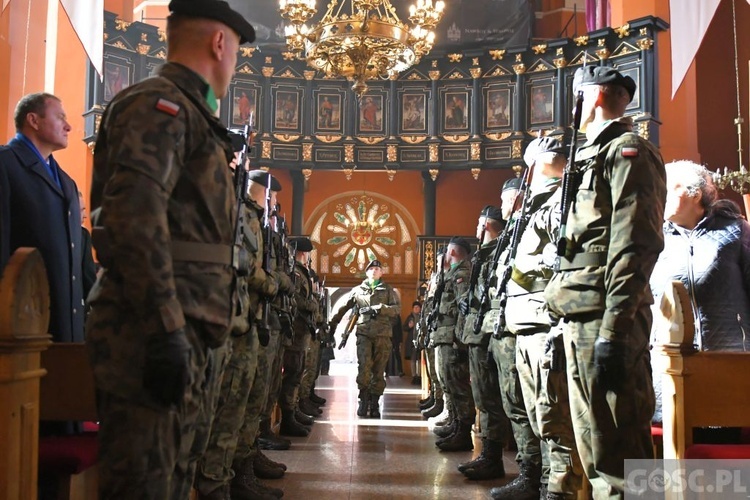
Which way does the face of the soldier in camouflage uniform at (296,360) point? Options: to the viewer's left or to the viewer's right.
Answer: to the viewer's right

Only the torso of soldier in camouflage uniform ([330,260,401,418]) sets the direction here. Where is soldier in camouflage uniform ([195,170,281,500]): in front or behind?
in front

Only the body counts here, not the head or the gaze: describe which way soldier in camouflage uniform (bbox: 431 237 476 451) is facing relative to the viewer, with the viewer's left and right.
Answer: facing to the left of the viewer

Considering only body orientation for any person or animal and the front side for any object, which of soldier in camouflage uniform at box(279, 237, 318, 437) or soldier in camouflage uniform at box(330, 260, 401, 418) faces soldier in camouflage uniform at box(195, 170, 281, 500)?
soldier in camouflage uniform at box(330, 260, 401, 418)

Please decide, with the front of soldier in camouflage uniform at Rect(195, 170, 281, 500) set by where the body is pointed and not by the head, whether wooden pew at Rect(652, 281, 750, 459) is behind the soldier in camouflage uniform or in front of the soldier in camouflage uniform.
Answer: in front

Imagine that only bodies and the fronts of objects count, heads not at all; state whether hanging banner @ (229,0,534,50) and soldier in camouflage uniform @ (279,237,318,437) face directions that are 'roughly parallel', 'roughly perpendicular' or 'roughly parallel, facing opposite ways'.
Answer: roughly perpendicular

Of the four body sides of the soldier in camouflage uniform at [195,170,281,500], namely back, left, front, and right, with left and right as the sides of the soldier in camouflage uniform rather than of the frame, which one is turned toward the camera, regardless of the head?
right

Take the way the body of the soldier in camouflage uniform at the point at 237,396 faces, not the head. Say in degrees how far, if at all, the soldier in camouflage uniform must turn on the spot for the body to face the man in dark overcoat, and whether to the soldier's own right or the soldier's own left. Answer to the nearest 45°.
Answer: approximately 135° to the soldier's own right

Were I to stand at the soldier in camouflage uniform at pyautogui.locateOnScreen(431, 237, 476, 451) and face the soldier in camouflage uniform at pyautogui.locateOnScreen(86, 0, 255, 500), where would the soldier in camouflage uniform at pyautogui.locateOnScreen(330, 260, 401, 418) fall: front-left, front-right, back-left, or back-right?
back-right

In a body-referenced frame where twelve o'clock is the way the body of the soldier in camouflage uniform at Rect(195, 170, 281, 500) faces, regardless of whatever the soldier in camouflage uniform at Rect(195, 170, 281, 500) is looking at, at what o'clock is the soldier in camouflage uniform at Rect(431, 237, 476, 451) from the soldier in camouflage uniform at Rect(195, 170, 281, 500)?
the soldier in camouflage uniform at Rect(431, 237, 476, 451) is roughly at 10 o'clock from the soldier in camouflage uniform at Rect(195, 170, 281, 500).

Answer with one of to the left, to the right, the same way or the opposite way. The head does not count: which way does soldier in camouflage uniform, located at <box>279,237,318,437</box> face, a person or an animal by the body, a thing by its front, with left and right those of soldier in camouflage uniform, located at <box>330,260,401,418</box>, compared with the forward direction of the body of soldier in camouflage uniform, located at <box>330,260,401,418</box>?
to the left

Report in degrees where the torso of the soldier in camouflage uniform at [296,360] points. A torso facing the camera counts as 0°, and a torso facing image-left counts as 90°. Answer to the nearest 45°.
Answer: approximately 270°

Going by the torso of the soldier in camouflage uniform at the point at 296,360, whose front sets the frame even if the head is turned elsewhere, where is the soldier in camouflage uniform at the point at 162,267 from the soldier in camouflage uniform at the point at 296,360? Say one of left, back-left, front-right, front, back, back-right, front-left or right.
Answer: right

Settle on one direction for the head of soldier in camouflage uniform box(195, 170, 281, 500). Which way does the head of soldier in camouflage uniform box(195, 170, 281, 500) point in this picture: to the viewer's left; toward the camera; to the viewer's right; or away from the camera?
to the viewer's right
